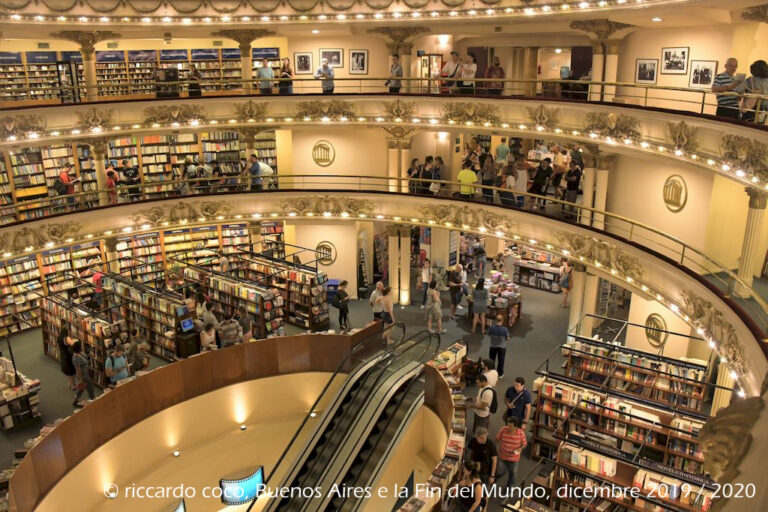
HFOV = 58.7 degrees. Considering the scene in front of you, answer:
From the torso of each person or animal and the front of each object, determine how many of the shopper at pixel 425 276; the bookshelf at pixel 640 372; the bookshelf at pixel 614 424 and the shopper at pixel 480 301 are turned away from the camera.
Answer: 1

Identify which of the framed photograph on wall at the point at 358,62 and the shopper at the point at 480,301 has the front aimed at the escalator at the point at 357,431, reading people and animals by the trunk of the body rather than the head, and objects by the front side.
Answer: the framed photograph on wall

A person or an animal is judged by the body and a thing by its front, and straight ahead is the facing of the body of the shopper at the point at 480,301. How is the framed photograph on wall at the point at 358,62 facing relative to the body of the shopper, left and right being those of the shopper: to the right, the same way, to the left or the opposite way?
the opposite way

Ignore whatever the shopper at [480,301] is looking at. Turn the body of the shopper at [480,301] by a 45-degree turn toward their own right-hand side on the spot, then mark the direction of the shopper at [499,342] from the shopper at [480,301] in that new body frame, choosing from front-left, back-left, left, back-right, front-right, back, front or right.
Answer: back-right

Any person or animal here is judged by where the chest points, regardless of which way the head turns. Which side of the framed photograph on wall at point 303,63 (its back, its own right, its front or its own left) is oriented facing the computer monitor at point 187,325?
front

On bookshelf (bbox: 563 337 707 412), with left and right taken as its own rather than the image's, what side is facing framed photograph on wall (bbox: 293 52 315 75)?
right

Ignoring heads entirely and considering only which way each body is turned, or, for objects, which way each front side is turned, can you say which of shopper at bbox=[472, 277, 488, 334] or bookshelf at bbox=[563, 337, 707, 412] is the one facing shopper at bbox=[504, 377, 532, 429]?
the bookshelf

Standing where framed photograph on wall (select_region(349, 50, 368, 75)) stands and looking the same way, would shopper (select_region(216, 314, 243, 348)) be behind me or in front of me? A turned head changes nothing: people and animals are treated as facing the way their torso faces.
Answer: in front

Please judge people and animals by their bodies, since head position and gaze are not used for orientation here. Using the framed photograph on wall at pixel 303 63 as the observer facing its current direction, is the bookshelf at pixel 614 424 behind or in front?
in front

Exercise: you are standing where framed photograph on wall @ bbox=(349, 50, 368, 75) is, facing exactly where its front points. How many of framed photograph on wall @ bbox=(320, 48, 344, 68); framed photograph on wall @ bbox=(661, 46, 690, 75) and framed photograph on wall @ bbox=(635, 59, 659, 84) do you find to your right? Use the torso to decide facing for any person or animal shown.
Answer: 1

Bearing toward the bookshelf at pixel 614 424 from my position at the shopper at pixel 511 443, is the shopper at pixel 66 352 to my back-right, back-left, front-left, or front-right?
back-left

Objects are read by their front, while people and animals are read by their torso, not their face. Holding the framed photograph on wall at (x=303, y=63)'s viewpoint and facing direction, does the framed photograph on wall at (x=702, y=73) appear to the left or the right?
on its left

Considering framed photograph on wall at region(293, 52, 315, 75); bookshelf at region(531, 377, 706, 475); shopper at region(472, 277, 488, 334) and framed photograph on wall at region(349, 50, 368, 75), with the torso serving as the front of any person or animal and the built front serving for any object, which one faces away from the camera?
the shopper

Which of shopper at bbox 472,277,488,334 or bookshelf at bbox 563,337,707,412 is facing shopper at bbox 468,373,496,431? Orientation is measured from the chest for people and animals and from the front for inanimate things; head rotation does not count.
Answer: the bookshelf
